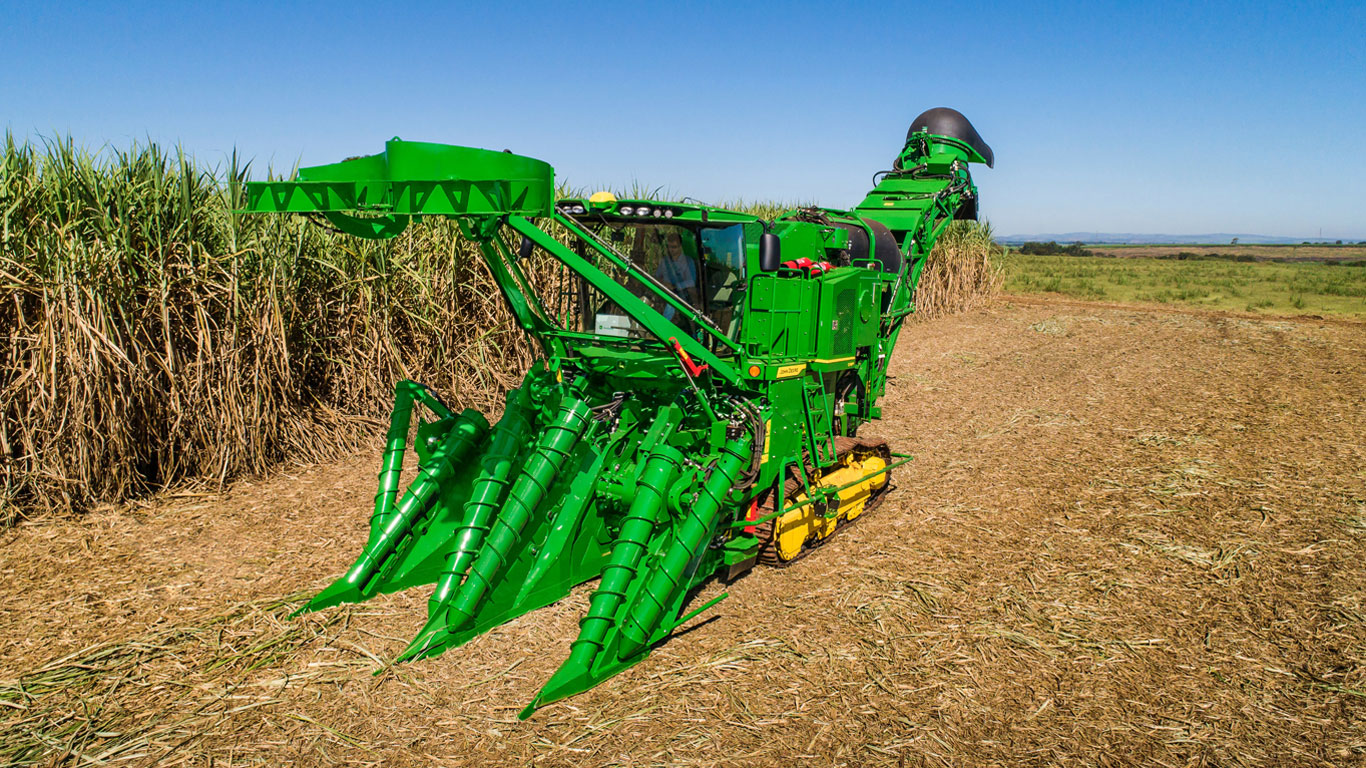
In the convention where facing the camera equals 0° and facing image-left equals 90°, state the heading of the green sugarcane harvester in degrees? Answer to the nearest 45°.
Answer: approximately 45°
